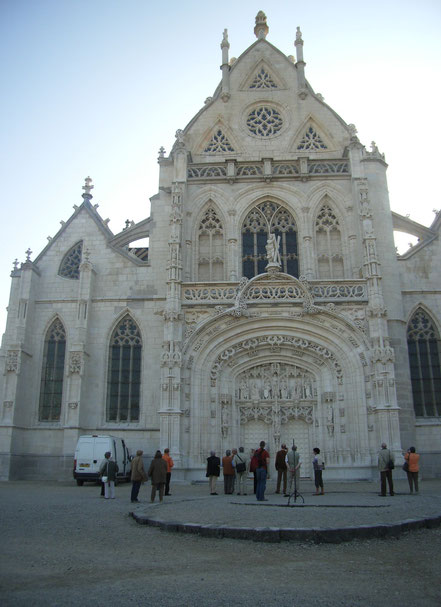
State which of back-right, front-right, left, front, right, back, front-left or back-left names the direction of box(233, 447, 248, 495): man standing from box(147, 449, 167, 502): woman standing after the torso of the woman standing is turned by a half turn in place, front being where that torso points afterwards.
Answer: back-left

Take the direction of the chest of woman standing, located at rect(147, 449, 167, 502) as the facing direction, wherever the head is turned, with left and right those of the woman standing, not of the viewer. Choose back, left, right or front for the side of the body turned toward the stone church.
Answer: front

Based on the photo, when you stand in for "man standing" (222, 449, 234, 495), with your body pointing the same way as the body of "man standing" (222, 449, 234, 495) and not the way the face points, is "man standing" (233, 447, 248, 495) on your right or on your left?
on your right

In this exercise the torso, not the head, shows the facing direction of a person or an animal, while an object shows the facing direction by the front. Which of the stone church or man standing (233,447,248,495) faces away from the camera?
the man standing

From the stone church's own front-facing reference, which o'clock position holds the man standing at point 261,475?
The man standing is roughly at 12 o'clock from the stone church.

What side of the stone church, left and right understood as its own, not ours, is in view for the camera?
front

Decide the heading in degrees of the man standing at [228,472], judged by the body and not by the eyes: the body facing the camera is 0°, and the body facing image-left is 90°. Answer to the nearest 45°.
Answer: approximately 180°

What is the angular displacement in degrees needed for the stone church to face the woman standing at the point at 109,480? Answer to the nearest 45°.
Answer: approximately 45° to its right

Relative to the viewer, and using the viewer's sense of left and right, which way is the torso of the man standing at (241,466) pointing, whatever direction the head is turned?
facing away from the viewer

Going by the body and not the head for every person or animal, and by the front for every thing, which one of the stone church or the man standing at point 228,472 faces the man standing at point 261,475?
the stone church

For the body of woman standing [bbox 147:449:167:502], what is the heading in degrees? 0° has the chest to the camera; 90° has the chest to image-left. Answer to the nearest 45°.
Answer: approximately 180°

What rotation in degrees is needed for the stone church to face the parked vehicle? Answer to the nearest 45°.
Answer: approximately 45° to its right
